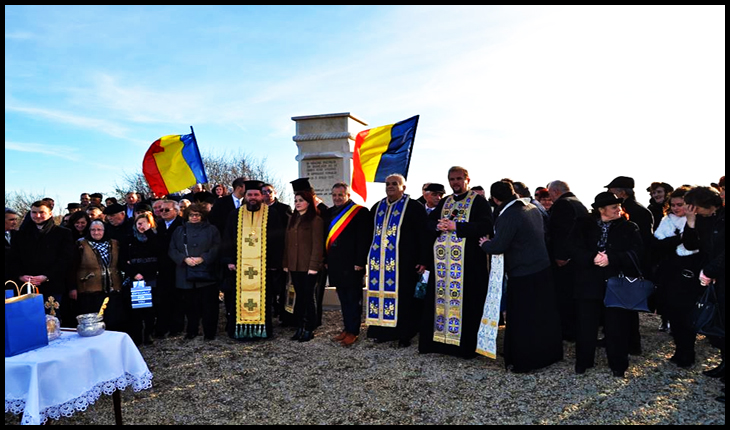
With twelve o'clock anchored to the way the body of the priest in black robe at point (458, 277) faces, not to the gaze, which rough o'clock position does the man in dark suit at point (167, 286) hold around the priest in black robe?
The man in dark suit is roughly at 2 o'clock from the priest in black robe.

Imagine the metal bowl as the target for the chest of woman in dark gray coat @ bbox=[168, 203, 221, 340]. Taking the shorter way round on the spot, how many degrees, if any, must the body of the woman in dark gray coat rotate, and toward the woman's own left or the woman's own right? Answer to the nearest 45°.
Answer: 0° — they already face it

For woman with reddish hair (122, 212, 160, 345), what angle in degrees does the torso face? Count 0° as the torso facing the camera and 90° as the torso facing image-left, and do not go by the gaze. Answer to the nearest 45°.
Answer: approximately 0°

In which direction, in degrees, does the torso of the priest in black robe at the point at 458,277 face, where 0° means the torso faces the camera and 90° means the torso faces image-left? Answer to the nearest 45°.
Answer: approximately 45°

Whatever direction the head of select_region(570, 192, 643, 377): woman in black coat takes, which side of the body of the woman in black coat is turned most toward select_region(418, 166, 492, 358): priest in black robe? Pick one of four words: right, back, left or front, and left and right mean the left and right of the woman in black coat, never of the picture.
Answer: right

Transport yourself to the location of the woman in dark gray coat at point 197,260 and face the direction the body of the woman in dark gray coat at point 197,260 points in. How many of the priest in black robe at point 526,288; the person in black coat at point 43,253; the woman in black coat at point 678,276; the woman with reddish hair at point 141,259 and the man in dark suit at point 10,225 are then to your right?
3
